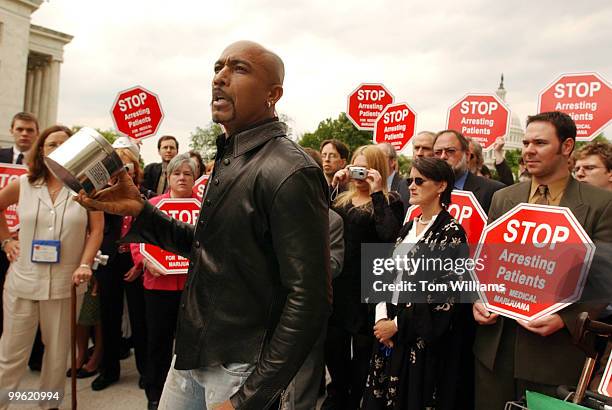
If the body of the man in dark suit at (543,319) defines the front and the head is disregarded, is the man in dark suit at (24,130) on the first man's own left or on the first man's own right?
on the first man's own right

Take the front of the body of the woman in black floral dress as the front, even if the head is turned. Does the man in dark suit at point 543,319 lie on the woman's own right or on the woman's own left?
on the woman's own left

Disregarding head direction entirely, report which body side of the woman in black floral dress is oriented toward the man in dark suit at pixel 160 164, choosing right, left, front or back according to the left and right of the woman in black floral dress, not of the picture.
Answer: right

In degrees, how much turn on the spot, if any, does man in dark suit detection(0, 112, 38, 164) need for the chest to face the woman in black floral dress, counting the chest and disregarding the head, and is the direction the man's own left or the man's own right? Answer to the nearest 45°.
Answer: approximately 45° to the man's own left

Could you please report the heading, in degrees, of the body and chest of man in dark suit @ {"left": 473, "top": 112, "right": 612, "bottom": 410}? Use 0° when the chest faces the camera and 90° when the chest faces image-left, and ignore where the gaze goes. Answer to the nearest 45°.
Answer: approximately 45°

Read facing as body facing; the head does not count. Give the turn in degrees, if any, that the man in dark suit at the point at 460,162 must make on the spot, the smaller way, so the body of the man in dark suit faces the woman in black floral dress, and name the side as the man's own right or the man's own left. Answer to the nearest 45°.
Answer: approximately 45° to the man's own left
